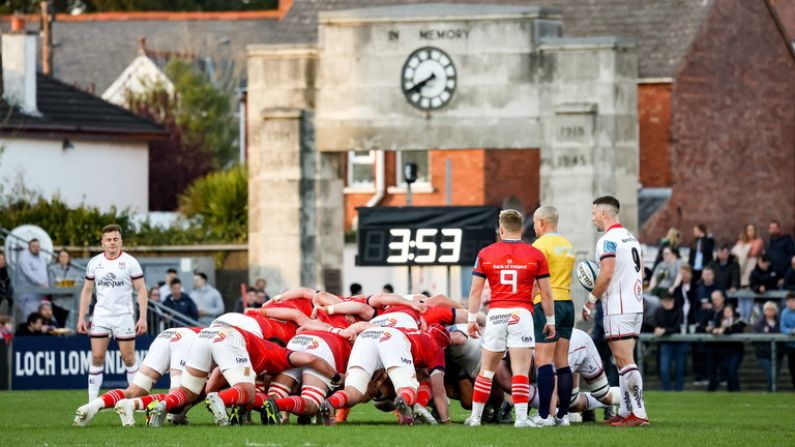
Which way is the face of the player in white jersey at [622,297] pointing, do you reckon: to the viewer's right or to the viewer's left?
to the viewer's left

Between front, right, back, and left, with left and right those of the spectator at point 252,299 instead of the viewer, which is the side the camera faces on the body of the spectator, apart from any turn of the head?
front

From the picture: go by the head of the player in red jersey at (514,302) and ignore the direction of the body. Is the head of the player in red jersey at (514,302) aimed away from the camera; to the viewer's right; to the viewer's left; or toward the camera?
away from the camera

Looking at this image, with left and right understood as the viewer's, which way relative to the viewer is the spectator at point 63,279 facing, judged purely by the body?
facing the viewer

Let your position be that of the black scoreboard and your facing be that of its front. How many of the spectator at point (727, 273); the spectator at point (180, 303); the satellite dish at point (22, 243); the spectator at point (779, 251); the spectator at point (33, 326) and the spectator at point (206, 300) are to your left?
2

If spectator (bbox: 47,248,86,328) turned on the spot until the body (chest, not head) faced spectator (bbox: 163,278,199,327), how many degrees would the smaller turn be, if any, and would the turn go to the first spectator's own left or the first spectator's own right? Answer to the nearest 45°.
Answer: approximately 45° to the first spectator's own left

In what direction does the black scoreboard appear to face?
toward the camera

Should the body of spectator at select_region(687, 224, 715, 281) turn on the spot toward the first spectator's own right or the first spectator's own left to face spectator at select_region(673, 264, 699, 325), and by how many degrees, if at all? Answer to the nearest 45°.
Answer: approximately 45° to the first spectator's own left

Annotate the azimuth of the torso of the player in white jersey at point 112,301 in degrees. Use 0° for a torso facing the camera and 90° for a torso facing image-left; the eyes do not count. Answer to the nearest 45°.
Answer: approximately 0°

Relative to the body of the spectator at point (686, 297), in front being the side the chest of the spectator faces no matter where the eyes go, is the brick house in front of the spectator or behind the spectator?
behind

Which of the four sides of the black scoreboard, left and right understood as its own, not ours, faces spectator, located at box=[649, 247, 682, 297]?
left

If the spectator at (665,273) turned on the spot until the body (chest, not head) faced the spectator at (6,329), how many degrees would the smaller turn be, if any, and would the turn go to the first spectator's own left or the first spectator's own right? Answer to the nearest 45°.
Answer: approximately 90° to the first spectator's own right
